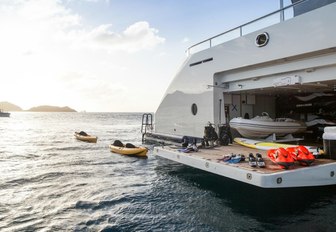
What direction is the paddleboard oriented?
to the viewer's left

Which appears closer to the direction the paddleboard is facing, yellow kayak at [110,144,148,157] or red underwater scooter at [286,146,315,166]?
the yellow kayak

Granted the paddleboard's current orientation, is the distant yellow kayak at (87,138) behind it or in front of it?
in front
